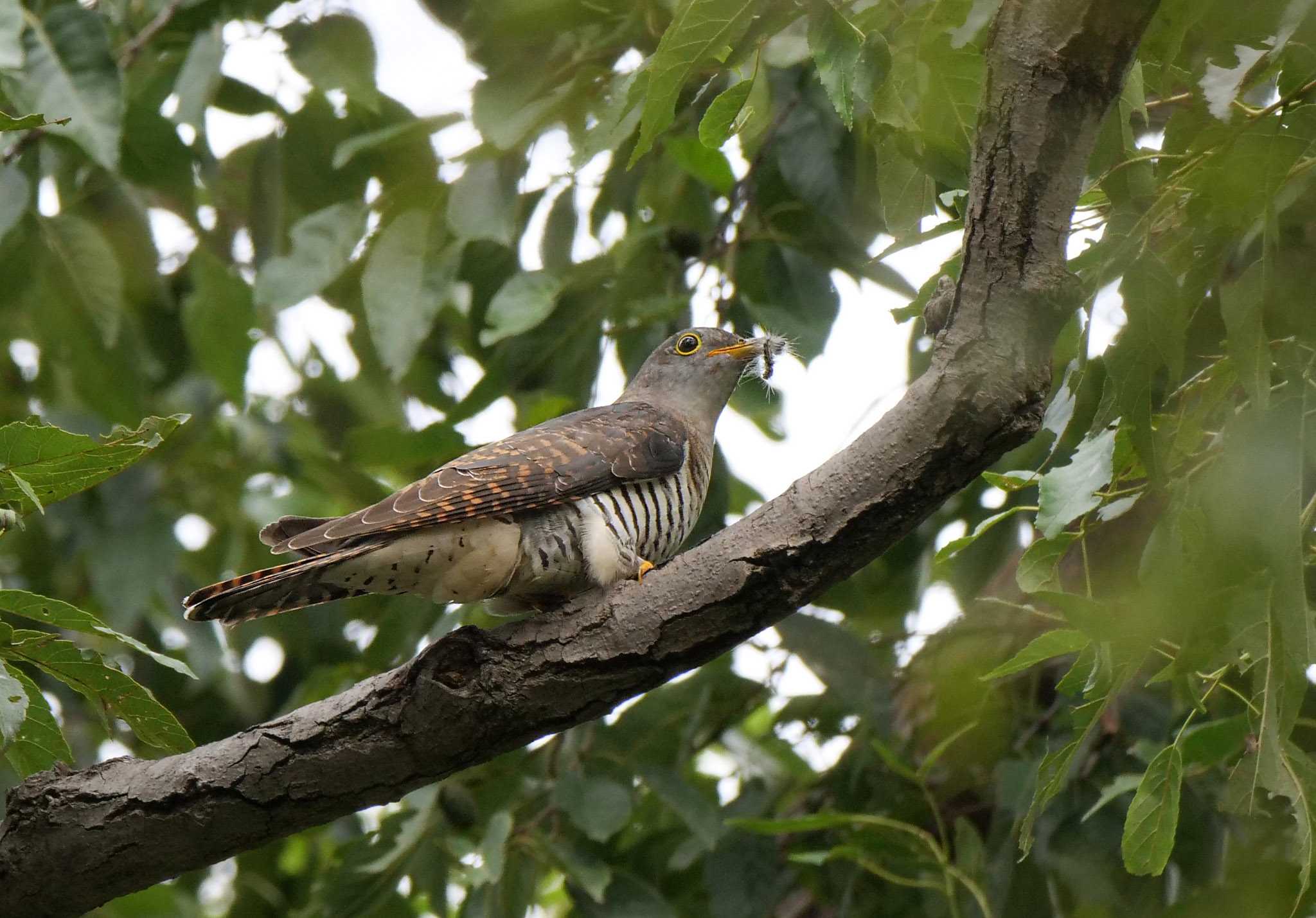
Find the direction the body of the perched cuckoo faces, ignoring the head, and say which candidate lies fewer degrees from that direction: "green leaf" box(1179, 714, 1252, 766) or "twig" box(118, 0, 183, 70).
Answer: the green leaf

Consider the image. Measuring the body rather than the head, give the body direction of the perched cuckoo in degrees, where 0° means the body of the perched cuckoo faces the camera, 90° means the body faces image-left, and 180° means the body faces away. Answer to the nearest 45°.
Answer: approximately 270°

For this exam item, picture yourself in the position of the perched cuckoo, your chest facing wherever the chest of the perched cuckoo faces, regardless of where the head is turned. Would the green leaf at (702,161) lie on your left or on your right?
on your left

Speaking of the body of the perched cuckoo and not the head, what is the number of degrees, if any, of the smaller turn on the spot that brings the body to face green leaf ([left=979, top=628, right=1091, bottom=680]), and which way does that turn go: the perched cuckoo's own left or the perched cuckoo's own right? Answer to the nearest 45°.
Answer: approximately 45° to the perched cuckoo's own right
